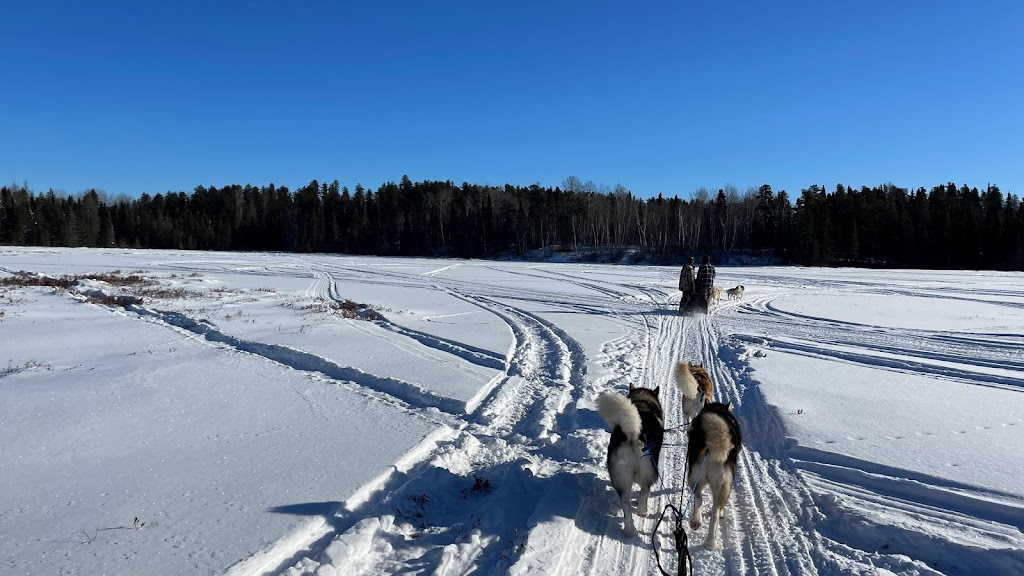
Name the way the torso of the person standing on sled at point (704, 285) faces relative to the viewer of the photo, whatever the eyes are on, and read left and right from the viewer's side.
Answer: facing away from the viewer

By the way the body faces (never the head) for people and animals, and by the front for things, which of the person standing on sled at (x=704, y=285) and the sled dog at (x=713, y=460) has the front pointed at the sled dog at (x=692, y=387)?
the sled dog at (x=713, y=460)

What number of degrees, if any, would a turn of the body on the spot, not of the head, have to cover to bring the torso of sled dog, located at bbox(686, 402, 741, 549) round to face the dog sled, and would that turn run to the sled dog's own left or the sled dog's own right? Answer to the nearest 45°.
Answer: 0° — it already faces it

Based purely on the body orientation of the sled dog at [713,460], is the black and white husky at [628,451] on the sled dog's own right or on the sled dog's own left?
on the sled dog's own left

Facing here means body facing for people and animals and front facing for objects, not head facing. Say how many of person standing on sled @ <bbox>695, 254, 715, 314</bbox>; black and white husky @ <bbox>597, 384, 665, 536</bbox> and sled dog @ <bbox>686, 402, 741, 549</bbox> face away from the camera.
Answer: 3

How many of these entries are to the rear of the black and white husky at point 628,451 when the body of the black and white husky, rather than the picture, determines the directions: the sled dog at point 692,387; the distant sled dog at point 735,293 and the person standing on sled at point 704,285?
0

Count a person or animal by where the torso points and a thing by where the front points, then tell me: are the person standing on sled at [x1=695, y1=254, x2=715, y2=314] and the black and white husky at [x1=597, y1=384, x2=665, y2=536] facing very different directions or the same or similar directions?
same or similar directions

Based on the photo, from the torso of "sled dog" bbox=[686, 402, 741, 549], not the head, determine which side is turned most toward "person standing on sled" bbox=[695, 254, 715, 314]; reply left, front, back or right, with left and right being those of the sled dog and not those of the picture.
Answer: front

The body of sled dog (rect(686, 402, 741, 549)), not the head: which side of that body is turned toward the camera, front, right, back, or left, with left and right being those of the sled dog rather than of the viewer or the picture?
back

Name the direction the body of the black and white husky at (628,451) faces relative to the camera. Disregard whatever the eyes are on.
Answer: away from the camera

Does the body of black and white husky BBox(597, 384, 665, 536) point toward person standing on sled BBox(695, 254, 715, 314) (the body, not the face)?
yes

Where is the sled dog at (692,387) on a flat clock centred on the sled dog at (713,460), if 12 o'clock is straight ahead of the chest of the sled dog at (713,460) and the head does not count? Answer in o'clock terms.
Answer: the sled dog at (692,387) is roughly at 12 o'clock from the sled dog at (713,460).

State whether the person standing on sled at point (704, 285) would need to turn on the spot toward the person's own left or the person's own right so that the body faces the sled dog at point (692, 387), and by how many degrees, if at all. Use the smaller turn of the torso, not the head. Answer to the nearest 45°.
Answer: approximately 180°

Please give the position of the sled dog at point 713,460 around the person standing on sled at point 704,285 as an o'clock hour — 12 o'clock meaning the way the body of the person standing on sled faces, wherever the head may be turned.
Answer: The sled dog is roughly at 6 o'clock from the person standing on sled.

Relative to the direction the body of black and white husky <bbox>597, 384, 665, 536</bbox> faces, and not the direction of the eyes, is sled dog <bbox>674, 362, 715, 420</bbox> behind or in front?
in front

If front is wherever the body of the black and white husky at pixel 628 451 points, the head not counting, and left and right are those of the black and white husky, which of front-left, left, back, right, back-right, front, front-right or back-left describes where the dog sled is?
front
